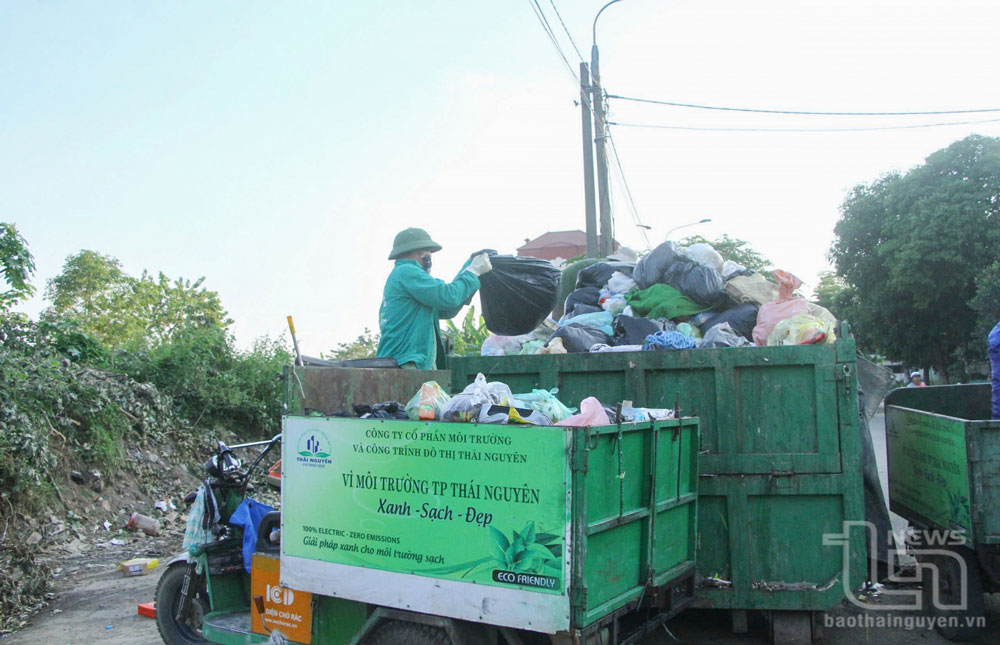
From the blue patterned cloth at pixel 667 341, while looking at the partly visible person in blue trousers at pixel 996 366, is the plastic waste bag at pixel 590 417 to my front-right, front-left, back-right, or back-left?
back-right

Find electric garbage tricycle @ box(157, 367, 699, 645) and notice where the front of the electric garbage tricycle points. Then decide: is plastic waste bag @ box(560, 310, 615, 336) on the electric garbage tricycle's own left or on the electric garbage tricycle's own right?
on the electric garbage tricycle's own right

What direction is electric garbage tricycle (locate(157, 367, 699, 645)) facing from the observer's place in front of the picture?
facing away from the viewer and to the left of the viewer

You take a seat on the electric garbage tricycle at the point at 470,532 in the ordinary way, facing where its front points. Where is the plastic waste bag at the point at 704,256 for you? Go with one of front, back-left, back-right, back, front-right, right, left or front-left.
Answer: right

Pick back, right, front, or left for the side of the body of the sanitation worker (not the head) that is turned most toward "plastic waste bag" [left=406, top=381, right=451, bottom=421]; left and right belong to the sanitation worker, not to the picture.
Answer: right

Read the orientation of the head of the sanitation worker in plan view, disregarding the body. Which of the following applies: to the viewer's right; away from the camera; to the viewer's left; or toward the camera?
to the viewer's right

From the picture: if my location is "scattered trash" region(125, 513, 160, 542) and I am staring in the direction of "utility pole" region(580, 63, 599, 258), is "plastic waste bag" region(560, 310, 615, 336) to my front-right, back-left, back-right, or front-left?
front-right

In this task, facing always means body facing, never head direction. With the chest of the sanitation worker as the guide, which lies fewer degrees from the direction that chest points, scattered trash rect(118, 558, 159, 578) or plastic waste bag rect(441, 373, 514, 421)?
the plastic waste bag

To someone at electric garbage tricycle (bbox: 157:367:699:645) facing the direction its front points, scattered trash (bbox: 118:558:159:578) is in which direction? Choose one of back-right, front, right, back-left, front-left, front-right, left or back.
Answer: front

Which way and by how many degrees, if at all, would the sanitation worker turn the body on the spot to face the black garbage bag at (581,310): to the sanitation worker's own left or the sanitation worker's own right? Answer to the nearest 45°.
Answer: approximately 45° to the sanitation worker's own left

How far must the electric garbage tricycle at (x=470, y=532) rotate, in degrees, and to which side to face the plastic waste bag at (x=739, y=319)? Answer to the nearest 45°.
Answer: approximately 90° to its right

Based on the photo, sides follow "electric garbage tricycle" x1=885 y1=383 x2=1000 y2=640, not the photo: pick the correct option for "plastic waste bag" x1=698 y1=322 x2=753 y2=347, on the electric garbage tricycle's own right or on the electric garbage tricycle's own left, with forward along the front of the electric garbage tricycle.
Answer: on the electric garbage tricycle's own left

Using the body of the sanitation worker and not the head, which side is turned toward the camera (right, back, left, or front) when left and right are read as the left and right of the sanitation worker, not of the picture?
right

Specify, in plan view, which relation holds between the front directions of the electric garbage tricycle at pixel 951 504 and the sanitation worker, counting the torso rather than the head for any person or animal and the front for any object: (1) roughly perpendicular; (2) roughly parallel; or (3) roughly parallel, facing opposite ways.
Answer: roughly perpendicular
